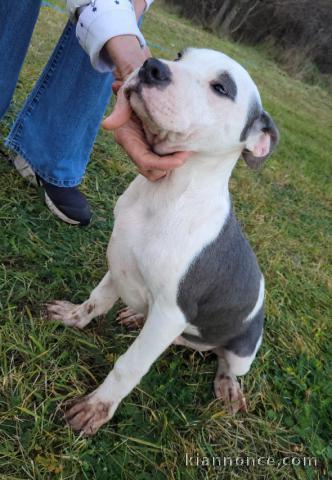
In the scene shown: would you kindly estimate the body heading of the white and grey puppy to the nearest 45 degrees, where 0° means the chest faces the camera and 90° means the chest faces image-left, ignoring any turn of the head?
approximately 45°
